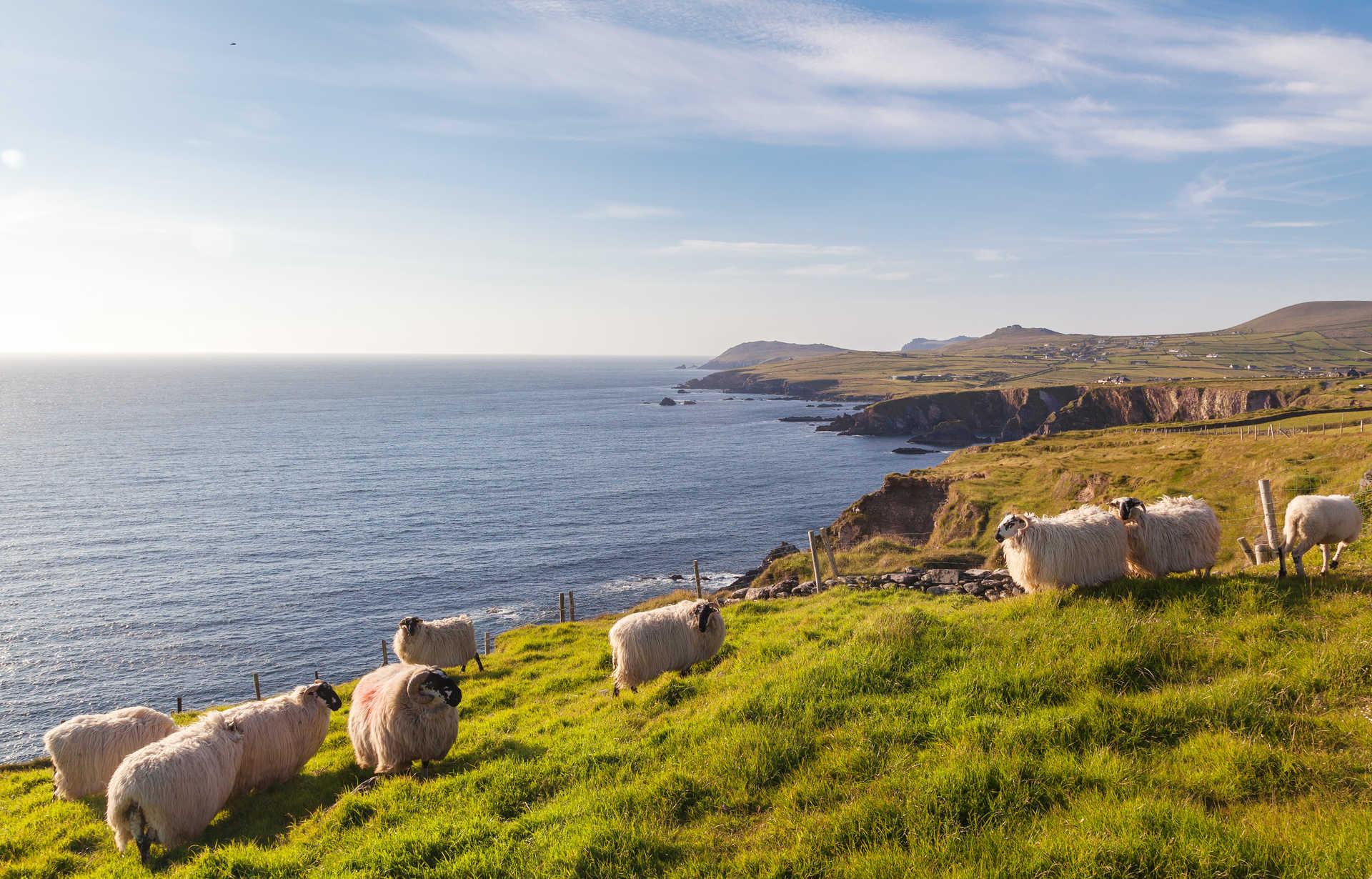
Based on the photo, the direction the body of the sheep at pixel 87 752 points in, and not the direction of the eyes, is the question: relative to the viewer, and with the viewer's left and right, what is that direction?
facing to the right of the viewer

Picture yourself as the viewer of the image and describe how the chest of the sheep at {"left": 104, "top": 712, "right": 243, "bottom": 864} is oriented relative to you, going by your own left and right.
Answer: facing away from the viewer and to the right of the viewer

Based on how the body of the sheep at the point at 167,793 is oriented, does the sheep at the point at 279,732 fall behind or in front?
in front

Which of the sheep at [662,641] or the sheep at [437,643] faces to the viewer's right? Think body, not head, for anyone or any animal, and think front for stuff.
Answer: the sheep at [662,641]

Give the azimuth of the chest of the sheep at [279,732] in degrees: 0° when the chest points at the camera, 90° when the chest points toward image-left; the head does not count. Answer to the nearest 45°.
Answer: approximately 270°

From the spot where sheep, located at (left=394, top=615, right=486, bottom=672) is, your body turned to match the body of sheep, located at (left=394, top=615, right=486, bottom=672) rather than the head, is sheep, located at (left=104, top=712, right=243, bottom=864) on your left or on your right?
on your left

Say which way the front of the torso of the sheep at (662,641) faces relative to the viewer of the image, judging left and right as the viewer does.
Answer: facing to the right of the viewer

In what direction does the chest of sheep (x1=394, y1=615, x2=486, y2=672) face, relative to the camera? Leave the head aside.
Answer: to the viewer's left
